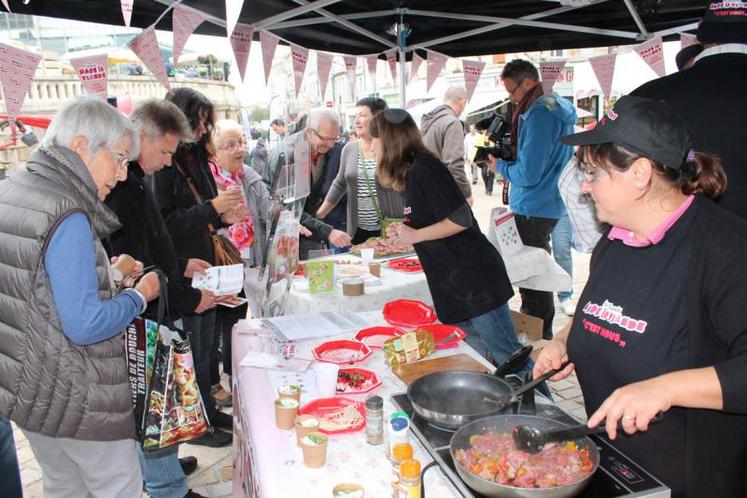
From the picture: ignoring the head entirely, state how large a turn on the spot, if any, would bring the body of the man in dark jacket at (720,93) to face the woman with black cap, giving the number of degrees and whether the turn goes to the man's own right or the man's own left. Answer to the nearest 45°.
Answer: approximately 180°

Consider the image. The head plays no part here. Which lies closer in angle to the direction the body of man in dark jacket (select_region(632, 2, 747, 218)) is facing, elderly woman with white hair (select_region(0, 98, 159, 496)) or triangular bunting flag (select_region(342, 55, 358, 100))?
the triangular bunting flag

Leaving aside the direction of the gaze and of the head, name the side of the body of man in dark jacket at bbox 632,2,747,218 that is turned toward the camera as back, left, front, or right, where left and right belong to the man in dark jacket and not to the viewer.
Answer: back

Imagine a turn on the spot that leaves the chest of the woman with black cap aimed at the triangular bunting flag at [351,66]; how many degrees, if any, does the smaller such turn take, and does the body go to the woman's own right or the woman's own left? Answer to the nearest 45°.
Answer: approximately 90° to the woman's own right

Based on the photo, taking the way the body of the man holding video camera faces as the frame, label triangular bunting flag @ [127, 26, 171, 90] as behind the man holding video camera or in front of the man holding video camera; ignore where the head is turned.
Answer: in front

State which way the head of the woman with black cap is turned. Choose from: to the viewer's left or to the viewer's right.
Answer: to the viewer's left

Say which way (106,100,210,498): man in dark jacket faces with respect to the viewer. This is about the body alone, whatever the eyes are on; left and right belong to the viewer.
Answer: facing to the right of the viewer

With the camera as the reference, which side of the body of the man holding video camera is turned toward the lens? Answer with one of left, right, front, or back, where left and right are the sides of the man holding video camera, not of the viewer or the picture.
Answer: left

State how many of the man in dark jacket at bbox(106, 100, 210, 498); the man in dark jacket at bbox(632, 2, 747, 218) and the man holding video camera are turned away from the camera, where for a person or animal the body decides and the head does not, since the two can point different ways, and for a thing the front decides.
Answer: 1

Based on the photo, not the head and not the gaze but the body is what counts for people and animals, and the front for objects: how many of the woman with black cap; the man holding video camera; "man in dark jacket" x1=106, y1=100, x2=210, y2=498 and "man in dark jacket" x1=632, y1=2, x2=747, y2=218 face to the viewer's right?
1

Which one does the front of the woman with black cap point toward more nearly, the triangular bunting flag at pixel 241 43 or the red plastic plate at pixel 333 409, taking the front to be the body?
the red plastic plate

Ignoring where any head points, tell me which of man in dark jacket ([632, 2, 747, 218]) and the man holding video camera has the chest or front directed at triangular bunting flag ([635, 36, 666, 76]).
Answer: the man in dark jacket

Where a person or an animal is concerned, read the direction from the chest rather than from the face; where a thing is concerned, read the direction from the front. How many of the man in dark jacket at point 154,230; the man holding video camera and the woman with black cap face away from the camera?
0

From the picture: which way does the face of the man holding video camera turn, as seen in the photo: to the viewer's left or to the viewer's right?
to the viewer's left

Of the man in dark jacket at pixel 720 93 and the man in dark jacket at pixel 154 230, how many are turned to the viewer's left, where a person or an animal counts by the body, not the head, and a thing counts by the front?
0

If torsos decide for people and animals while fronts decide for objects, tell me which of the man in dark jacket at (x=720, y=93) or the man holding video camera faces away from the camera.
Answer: the man in dark jacket

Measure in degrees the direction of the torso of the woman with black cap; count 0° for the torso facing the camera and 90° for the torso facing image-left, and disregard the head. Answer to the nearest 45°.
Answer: approximately 45°

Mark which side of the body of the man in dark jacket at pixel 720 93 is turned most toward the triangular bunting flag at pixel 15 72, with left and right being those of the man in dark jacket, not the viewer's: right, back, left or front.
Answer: left
